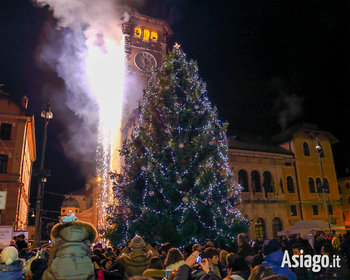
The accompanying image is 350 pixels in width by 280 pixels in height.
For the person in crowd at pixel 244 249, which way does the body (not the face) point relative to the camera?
away from the camera

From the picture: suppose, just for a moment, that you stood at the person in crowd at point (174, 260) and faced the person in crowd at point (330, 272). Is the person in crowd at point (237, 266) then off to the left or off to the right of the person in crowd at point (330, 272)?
right

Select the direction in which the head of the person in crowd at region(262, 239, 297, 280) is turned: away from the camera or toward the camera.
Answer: away from the camera

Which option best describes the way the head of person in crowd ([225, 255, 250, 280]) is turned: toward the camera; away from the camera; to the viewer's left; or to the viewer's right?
away from the camera

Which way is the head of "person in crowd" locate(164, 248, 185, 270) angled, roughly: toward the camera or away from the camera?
away from the camera

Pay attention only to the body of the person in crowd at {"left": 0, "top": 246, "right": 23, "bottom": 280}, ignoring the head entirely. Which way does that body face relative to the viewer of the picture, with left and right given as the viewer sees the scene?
facing away from the viewer

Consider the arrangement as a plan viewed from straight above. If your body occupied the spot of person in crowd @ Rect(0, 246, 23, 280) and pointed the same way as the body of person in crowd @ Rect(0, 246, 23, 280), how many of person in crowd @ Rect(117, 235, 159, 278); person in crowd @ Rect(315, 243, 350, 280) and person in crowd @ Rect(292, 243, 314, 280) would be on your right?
3

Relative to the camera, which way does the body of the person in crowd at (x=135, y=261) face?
away from the camera

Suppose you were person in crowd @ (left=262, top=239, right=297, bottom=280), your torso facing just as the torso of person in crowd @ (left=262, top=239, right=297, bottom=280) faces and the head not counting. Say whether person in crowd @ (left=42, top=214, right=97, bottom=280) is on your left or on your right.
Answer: on your left
